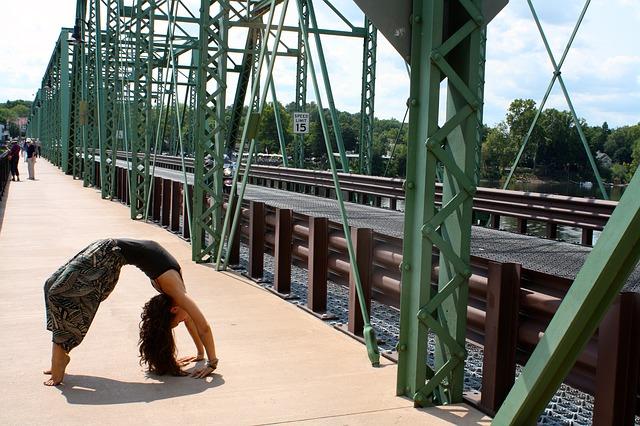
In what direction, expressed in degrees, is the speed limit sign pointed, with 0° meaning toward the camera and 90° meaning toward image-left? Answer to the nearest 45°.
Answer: approximately 0°

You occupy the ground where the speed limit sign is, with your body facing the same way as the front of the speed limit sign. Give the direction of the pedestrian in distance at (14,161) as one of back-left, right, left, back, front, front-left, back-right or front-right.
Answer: back-right

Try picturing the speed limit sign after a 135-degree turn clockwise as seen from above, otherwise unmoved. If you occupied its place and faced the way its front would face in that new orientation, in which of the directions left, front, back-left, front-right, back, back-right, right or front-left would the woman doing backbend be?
back-left
